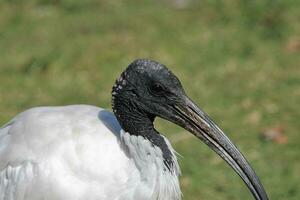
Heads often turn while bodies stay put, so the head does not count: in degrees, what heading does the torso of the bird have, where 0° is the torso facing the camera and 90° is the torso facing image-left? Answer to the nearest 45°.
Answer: approximately 270°
